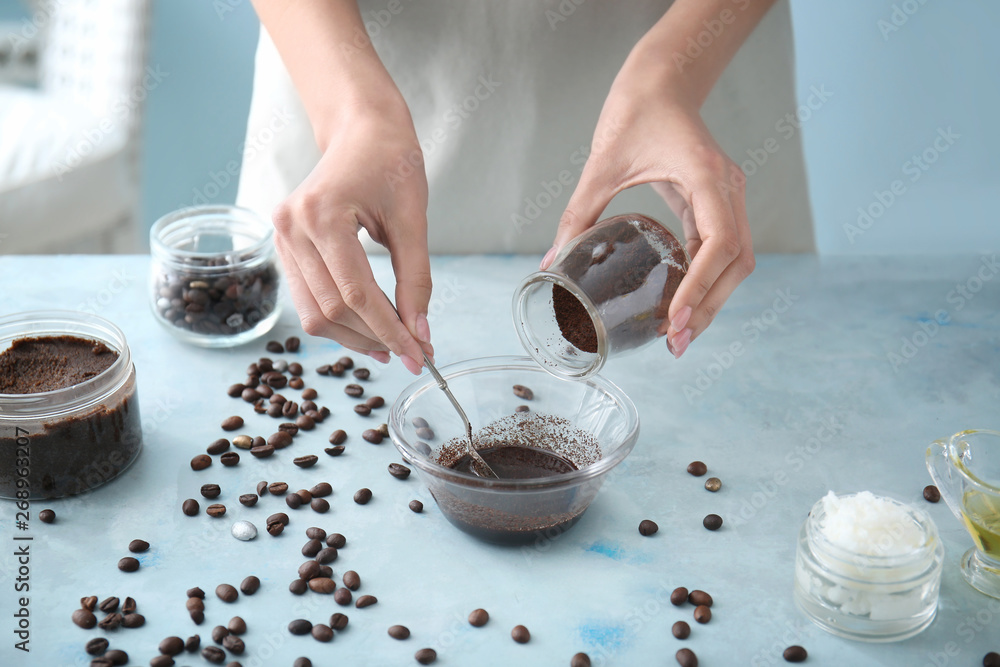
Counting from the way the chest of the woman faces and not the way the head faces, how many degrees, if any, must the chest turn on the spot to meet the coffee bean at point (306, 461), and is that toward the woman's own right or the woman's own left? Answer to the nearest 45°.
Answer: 0° — they already face it

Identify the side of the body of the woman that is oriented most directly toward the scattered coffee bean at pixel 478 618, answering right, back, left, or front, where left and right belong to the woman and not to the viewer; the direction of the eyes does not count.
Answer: front

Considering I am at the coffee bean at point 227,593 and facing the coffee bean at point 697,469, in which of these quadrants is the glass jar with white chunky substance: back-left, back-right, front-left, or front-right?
front-right

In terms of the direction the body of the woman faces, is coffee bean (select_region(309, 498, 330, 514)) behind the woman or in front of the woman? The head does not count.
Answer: in front

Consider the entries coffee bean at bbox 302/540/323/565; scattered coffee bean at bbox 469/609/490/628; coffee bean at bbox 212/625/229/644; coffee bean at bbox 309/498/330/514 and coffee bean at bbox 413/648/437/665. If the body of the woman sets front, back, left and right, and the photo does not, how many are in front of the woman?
5

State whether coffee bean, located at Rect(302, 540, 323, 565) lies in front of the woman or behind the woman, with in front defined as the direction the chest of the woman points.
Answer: in front

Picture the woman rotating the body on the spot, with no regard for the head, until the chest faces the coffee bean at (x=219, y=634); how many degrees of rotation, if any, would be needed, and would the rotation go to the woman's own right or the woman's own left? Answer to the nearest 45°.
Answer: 0° — they already face it

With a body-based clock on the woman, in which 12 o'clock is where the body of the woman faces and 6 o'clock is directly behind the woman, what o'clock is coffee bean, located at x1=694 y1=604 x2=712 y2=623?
The coffee bean is roughly at 11 o'clock from the woman.

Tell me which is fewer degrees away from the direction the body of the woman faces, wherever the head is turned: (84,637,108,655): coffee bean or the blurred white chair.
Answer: the coffee bean

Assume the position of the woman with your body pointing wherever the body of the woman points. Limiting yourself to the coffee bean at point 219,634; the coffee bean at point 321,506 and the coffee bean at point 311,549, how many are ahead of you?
3

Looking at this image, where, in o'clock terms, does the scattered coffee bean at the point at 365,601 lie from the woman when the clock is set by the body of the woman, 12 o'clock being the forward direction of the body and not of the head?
The scattered coffee bean is roughly at 12 o'clock from the woman.

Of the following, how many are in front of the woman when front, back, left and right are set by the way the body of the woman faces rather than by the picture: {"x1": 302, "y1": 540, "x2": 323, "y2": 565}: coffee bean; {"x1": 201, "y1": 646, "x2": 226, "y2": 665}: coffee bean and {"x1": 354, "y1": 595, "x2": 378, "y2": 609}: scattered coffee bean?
3

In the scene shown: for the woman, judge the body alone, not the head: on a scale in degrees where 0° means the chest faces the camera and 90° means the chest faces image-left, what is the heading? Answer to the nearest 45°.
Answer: approximately 0°

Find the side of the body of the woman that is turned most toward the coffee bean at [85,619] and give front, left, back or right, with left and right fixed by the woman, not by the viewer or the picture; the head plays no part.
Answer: front

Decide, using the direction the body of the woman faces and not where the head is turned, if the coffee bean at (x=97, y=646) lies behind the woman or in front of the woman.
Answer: in front

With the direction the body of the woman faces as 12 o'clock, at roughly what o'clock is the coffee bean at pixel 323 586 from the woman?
The coffee bean is roughly at 12 o'clock from the woman.

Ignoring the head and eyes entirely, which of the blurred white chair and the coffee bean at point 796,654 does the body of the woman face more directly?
the coffee bean

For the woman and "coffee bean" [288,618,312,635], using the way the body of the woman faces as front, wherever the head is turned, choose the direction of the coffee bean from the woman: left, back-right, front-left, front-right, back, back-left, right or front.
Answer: front

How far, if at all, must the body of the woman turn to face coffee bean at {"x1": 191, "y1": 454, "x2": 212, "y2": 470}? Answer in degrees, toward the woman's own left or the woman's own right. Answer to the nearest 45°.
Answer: approximately 45° to the woman's own right
